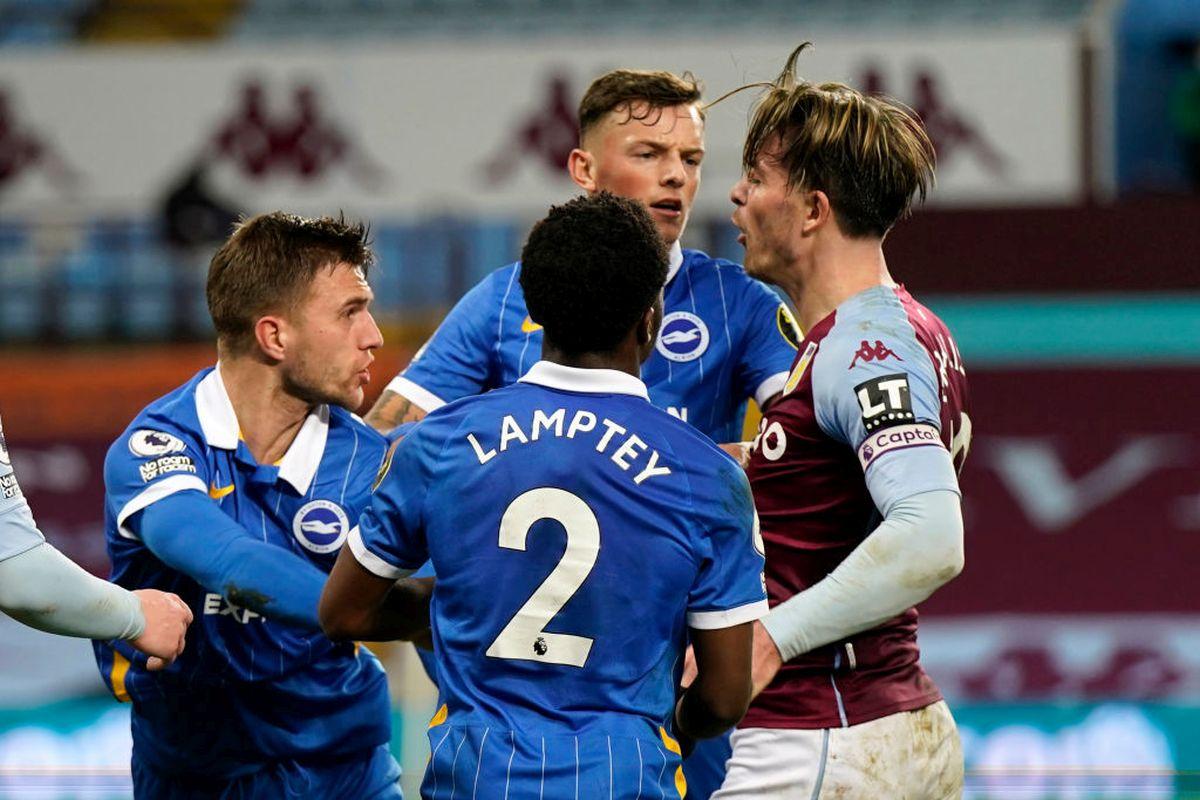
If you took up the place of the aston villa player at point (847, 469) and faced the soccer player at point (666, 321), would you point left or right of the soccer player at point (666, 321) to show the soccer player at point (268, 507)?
left

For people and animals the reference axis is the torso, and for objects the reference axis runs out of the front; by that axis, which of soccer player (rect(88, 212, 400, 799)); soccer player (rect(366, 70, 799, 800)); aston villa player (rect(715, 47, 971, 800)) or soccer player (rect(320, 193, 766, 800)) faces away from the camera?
soccer player (rect(320, 193, 766, 800))

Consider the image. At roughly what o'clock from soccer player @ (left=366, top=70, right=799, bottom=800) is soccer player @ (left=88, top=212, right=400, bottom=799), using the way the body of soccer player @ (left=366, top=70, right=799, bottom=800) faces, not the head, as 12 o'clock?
soccer player @ (left=88, top=212, right=400, bottom=799) is roughly at 2 o'clock from soccer player @ (left=366, top=70, right=799, bottom=800).

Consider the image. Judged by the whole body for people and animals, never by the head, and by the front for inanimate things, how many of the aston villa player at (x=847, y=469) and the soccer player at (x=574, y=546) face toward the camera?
0

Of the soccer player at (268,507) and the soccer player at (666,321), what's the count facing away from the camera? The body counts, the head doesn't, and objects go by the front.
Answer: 0

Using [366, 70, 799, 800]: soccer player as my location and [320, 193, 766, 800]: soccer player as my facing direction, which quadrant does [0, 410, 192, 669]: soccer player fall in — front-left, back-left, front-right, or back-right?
front-right

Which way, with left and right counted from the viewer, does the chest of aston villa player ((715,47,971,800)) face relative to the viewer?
facing to the left of the viewer

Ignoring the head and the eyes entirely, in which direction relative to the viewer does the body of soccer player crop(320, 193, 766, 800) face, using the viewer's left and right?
facing away from the viewer

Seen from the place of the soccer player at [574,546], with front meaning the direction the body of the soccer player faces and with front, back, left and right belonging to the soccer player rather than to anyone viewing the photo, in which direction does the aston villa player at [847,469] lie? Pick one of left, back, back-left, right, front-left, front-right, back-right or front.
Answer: front-right

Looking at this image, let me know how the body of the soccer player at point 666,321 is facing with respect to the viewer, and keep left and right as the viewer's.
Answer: facing the viewer

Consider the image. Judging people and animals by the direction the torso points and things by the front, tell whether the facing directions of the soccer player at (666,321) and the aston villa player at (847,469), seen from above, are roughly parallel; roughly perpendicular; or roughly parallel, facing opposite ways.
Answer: roughly perpendicular

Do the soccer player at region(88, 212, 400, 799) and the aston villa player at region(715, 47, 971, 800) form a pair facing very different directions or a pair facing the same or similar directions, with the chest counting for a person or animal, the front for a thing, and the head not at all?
very different directions

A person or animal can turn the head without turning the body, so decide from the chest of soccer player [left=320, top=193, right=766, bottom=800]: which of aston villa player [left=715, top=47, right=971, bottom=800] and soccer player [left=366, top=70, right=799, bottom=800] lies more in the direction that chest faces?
the soccer player

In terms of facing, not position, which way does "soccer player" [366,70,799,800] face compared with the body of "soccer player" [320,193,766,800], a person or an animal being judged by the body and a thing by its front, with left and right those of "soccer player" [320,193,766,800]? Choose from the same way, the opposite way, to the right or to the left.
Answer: the opposite way

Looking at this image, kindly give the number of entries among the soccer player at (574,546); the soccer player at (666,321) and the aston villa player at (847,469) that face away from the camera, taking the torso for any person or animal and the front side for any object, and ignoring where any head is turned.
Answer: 1

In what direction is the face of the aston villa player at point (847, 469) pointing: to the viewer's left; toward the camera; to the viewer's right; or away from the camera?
to the viewer's left

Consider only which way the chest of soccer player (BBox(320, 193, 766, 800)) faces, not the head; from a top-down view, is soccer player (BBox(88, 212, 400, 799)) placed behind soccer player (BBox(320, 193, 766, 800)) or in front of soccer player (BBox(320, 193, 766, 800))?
in front

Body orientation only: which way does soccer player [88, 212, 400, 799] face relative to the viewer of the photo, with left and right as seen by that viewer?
facing the viewer and to the right of the viewer
